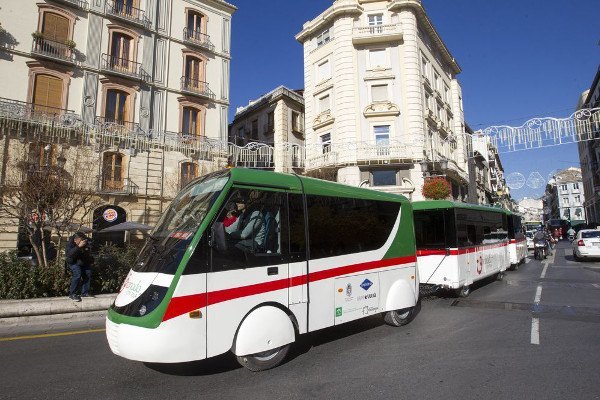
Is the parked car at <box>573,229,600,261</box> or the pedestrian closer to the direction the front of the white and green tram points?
the pedestrian

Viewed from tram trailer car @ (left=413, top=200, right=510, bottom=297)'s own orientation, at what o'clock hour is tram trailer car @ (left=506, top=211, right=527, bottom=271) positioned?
tram trailer car @ (left=506, top=211, right=527, bottom=271) is roughly at 5 o'clock from tram trailer car @ (left=413, top=200, right=510, bottom=297).

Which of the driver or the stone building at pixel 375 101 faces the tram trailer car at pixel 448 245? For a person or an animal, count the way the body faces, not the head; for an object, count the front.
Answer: the stone building

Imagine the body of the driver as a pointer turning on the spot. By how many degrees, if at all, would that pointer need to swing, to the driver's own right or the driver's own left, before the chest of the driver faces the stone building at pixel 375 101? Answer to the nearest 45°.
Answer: approximately 180°

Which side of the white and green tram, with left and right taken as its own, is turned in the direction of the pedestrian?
right

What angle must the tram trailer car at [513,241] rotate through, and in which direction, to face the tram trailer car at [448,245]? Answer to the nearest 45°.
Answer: approximately 45° to its left

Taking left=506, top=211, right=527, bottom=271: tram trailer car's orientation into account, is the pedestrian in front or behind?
in front
